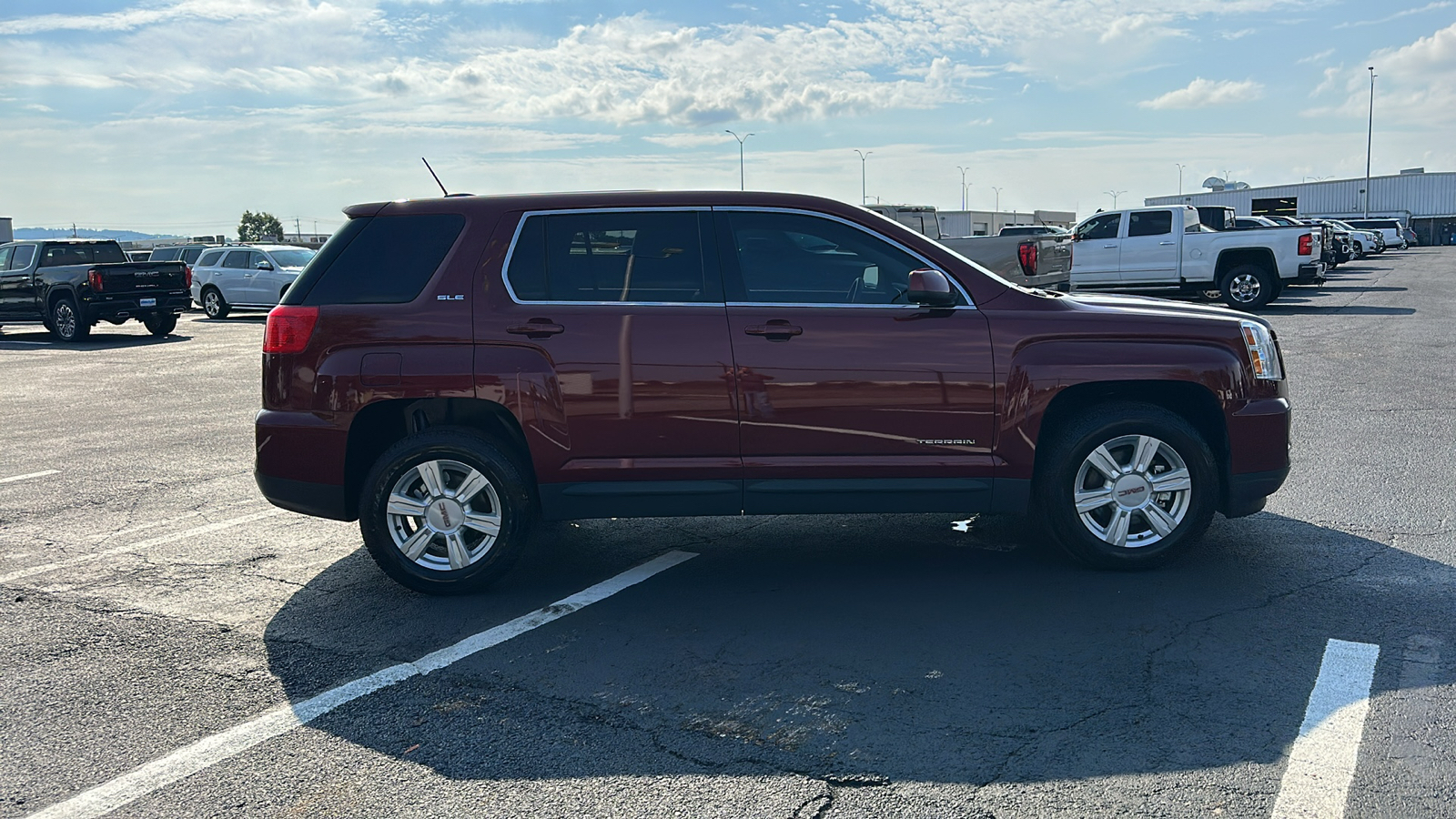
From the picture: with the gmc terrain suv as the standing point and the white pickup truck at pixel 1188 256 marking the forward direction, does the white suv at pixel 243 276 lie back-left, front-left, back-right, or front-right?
front-left

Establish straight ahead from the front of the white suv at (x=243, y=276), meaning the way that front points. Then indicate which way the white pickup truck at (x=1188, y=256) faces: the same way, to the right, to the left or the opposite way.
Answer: the opposite way

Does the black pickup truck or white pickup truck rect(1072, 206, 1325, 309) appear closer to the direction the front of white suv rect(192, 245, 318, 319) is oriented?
the white pickup truck

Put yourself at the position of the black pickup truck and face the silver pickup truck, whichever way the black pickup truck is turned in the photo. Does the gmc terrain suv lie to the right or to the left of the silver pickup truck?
right

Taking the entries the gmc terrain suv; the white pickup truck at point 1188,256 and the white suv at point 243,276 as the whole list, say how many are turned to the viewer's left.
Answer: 1

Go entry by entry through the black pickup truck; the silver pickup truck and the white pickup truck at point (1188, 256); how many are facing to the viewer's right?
0

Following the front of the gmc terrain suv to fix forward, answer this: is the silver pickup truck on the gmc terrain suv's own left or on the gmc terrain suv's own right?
on the gmc terrain suv's own left

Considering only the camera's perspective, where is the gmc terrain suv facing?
facing to the right of the viewer

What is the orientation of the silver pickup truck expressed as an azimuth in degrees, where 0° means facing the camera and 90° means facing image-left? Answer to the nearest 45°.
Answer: approximately 135°

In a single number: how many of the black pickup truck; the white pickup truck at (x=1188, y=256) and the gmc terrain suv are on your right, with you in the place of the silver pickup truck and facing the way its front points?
1

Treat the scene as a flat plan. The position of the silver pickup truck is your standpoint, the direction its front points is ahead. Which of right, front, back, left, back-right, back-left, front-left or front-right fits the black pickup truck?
front-left

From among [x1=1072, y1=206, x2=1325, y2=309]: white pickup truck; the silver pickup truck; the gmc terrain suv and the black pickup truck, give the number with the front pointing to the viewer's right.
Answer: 1

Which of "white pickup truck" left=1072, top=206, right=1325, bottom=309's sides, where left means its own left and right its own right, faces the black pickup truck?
front

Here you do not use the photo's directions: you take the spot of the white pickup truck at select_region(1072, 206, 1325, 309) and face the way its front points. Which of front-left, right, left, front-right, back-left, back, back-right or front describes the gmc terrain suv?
left

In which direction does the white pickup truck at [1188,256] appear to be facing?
to the viewer's left

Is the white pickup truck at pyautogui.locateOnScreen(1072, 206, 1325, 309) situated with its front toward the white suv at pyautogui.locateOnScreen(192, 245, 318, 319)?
yes
